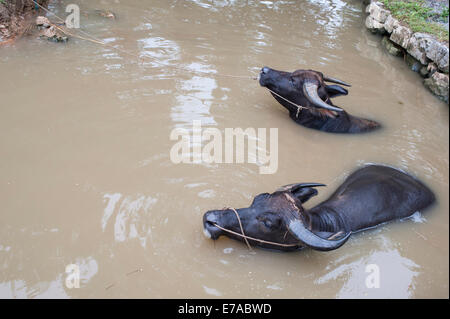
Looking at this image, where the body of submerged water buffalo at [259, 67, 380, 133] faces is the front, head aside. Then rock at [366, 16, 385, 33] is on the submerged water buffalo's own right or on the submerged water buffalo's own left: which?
on the submerged water buffalo's own right

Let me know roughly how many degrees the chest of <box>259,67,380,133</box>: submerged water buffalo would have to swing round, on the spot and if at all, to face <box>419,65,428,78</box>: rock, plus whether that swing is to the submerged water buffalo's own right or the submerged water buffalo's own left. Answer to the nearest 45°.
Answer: approximately 135° to the submerged water buffalo's own right

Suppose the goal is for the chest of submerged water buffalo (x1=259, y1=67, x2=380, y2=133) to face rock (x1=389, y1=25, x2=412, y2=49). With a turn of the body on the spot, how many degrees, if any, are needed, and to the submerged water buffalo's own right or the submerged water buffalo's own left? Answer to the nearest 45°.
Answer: approximately 135° to the submerged water buffalo's own right

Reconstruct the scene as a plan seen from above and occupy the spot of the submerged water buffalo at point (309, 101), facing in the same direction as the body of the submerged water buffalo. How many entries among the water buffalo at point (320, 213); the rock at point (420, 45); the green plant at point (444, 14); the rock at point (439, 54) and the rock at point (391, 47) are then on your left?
1

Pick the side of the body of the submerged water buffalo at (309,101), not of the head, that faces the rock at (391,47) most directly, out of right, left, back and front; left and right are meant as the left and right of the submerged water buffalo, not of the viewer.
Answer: right

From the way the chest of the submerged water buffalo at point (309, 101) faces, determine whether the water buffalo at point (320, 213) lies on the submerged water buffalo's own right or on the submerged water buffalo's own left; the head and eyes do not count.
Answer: on the submerged water buffalo's own left

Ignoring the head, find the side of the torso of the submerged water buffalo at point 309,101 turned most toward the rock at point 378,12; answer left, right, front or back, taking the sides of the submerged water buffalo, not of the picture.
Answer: right

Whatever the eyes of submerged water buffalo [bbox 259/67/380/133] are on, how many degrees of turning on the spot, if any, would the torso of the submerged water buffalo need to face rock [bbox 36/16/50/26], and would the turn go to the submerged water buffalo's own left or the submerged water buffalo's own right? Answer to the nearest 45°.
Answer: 0° — it already faces it

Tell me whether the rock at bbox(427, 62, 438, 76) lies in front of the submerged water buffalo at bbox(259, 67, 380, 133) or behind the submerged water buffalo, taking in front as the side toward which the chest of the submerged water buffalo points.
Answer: behind

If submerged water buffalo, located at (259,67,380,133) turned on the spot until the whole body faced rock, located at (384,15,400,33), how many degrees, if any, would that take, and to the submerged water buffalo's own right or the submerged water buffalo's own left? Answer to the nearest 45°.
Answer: approximately 90° to the submerged water buffalo's own right

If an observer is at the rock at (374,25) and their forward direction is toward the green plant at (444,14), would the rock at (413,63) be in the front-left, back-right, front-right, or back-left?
front-right

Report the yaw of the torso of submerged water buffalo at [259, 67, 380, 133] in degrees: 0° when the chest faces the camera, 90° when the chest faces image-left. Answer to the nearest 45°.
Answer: approximately 90°

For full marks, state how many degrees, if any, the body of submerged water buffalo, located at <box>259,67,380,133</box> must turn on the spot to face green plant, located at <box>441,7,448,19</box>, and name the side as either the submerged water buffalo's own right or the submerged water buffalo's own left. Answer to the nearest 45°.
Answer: approximately 135° to the submerged water buffalo's own right
